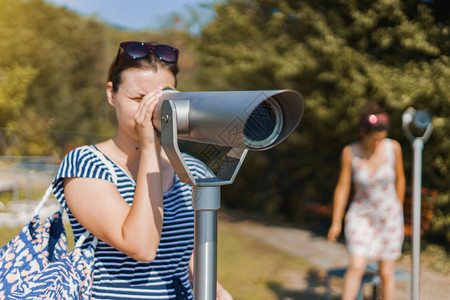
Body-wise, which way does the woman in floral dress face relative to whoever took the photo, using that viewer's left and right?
facing the viewer

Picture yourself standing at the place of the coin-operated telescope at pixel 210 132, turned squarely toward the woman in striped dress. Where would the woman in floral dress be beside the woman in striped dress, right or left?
right

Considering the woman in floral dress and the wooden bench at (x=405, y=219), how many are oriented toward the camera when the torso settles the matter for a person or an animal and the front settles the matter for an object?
2

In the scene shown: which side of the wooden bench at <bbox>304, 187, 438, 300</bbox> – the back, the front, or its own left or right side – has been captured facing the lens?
front

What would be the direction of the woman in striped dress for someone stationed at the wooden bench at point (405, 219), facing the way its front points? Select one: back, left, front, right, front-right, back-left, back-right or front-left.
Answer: front

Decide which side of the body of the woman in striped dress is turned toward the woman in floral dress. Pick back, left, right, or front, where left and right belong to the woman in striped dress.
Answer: left

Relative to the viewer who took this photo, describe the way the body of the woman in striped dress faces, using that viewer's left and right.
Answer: facing the viewer and to the right of the viewer
